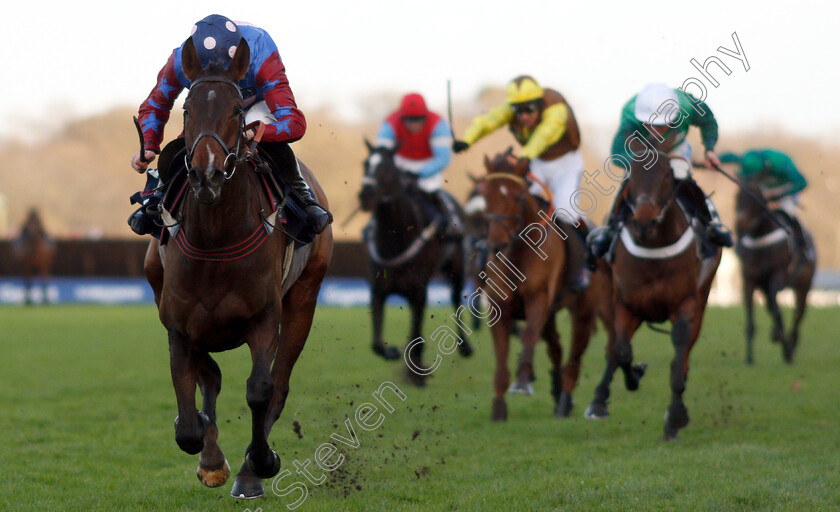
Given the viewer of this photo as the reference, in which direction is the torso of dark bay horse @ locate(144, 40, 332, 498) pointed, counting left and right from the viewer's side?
facing the viewer

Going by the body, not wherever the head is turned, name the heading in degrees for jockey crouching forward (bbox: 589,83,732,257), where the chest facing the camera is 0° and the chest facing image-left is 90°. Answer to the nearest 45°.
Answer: approximately 0°

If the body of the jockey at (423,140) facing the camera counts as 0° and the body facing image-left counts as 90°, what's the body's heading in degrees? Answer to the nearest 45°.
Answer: approximately 0°

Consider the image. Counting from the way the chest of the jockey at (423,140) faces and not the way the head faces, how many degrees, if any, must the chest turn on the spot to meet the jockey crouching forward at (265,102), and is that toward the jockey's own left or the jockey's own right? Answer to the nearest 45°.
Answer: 0° — they already face them

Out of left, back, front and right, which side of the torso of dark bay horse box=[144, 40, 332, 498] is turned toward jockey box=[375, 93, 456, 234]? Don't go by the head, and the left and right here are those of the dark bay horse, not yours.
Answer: back

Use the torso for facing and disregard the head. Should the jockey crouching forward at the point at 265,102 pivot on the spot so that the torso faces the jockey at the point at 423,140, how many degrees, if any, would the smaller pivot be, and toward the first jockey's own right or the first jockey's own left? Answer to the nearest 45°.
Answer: approximately 180°

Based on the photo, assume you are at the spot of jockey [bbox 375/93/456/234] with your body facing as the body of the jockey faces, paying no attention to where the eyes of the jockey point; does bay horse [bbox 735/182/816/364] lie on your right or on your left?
on your left

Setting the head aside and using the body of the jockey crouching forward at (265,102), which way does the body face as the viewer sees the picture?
toward the camera

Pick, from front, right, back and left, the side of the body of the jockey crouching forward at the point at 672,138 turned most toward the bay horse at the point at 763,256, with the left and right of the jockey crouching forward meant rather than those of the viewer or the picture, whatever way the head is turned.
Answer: back

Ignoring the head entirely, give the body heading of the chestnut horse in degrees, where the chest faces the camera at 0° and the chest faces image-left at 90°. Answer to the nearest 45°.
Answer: approximately 45°

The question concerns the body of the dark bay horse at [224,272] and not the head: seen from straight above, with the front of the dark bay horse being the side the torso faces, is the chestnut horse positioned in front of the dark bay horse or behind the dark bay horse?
behind

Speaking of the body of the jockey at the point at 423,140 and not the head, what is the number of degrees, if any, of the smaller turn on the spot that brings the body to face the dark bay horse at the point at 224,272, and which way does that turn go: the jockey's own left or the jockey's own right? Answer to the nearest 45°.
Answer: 0° — they already face it

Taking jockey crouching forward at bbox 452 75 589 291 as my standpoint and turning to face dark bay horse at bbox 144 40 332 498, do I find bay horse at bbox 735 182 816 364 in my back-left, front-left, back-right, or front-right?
back-left

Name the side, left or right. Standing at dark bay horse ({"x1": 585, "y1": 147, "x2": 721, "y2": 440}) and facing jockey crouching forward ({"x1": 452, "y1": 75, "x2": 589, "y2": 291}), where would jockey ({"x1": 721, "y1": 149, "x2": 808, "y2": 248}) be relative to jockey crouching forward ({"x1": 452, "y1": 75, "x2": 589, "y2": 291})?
right
